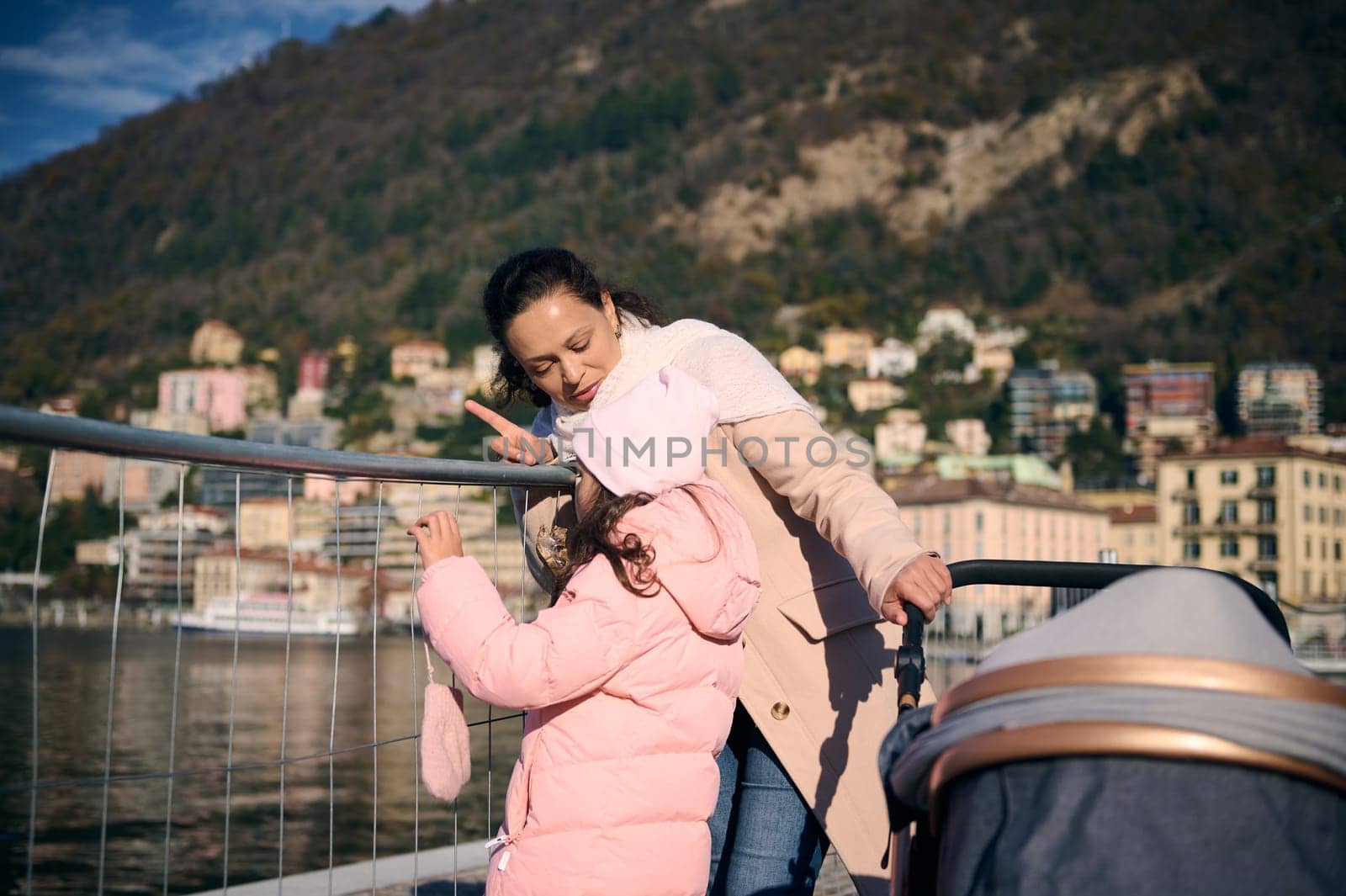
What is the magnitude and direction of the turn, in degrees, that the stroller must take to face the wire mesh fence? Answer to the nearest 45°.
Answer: approximately 135° to its right

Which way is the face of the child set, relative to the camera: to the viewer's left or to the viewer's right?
to the viewer's left

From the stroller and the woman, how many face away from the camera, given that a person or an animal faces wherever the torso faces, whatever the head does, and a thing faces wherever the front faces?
0

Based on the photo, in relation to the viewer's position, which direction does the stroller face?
facing the viewer

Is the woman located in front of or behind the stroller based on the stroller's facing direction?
behind
